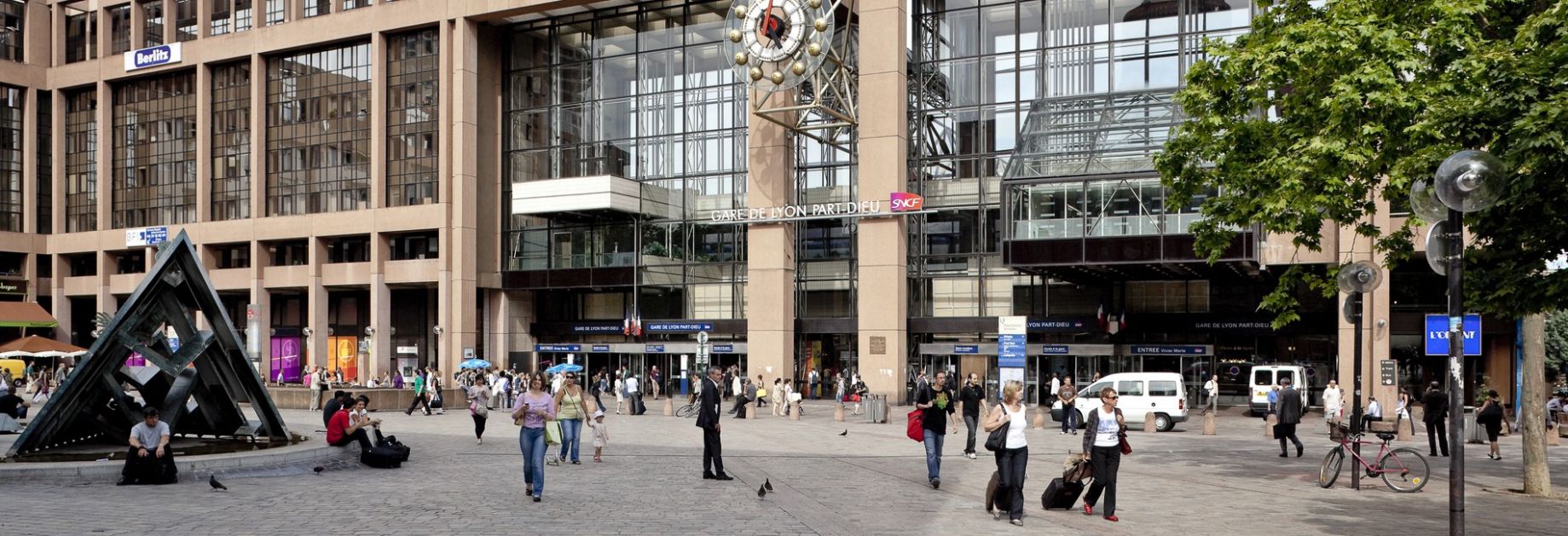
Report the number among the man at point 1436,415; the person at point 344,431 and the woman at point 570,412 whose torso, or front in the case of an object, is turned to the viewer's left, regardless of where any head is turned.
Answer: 0

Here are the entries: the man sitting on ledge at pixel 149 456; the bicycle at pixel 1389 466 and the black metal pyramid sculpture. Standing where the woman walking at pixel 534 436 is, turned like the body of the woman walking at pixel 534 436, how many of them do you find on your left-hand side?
1

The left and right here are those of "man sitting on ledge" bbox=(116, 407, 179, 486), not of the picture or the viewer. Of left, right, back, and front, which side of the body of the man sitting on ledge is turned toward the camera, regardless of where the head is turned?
front

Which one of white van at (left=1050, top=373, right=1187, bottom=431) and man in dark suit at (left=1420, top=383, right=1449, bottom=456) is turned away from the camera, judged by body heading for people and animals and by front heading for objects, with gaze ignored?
the man in dark suit

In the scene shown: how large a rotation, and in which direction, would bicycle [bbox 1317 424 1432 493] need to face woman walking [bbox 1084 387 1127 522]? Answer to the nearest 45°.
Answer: approximately 45° to its left
